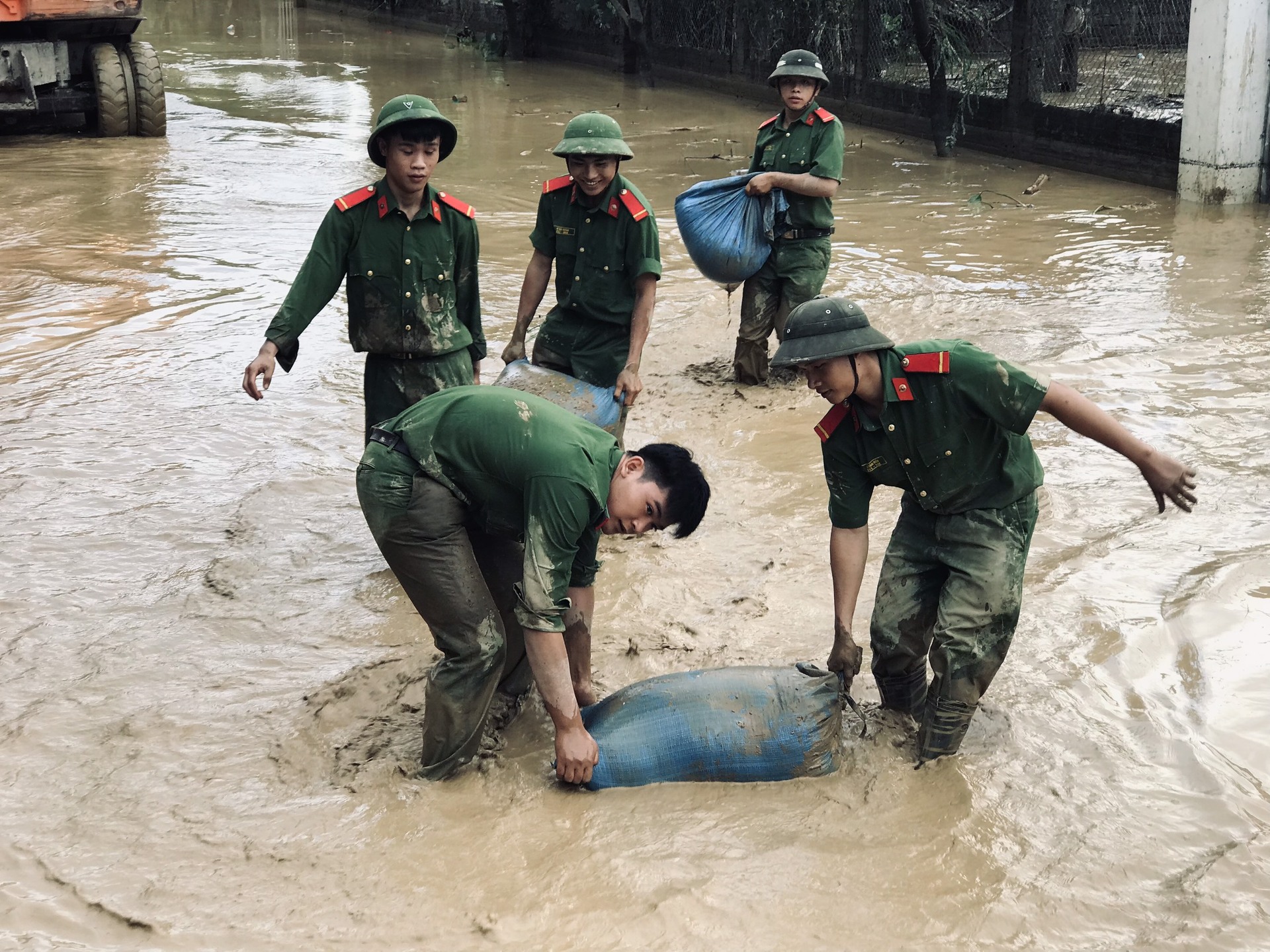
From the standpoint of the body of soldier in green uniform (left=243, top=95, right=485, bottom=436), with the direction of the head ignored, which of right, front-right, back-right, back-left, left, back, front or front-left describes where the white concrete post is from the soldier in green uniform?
back-left

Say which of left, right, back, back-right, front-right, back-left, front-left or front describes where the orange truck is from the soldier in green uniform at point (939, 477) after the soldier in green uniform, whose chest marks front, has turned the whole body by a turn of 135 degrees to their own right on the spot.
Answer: front-left

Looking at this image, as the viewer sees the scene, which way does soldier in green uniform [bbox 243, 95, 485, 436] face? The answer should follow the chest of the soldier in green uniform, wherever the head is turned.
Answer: toward the camera

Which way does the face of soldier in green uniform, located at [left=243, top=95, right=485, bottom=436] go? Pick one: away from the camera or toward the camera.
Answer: toward the camera

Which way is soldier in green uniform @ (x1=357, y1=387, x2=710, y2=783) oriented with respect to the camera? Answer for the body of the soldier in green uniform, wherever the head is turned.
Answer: to the viewer's right

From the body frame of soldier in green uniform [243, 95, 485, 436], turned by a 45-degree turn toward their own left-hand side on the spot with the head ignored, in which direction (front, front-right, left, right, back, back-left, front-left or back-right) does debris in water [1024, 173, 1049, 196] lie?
left

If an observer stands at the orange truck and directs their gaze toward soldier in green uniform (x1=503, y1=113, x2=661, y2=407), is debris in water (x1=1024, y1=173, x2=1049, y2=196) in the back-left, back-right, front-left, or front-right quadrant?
front-left

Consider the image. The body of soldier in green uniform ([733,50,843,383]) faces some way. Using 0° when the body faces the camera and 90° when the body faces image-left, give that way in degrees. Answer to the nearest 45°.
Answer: approximately 45°

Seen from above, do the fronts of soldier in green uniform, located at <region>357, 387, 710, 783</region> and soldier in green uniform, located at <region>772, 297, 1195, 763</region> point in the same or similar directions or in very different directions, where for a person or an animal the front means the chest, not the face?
very different directions

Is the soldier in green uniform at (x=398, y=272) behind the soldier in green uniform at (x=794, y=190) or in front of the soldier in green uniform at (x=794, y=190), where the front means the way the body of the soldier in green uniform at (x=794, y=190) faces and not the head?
in front

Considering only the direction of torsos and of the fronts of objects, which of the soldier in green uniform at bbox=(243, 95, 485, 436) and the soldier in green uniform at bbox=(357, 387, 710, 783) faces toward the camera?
the soldier in green uniform at bbox=(243, 95, 485, 436)

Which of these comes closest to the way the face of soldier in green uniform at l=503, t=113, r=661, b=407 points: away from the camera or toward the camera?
toward the camera

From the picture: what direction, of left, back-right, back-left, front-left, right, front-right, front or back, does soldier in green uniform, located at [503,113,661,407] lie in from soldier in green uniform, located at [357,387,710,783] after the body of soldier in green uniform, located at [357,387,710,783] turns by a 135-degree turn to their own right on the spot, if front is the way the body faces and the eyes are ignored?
back-right

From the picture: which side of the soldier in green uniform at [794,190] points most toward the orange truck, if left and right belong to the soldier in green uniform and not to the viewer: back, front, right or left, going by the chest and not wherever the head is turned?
right

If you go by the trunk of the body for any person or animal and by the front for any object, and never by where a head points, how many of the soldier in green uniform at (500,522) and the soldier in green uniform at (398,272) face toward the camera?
1

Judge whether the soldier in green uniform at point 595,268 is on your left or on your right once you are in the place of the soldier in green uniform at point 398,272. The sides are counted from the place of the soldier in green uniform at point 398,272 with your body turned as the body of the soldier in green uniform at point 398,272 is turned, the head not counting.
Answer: on your left
